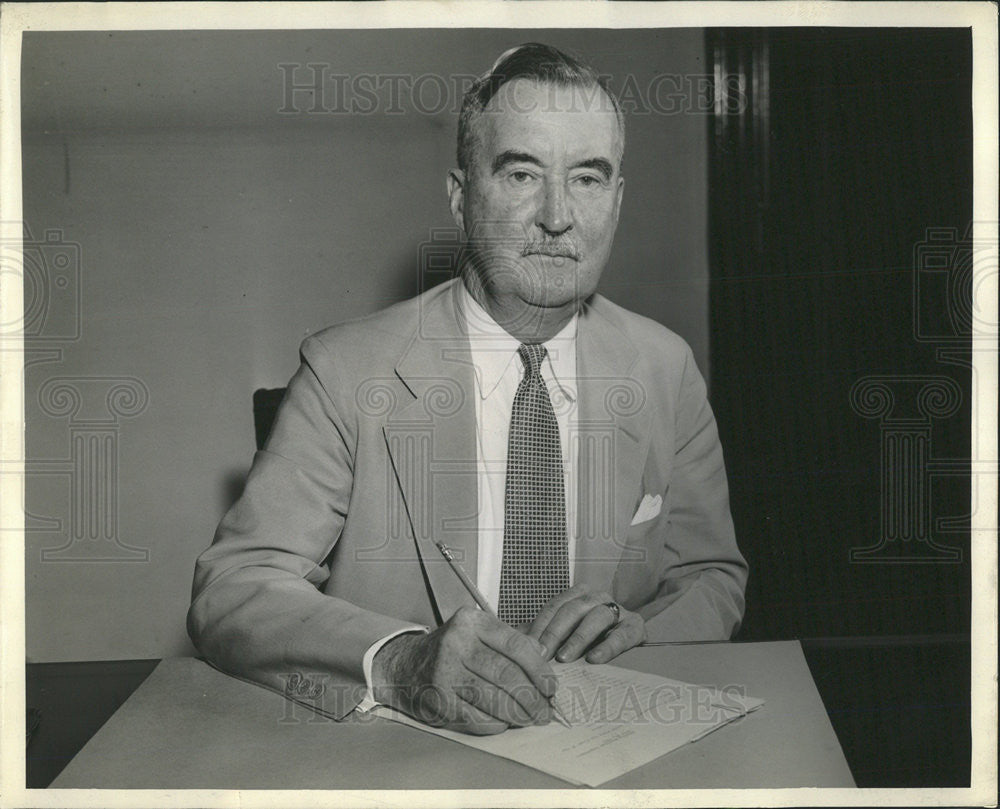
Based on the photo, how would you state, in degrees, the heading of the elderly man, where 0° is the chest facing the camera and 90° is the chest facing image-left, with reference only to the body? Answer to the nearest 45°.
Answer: approximately 0°
